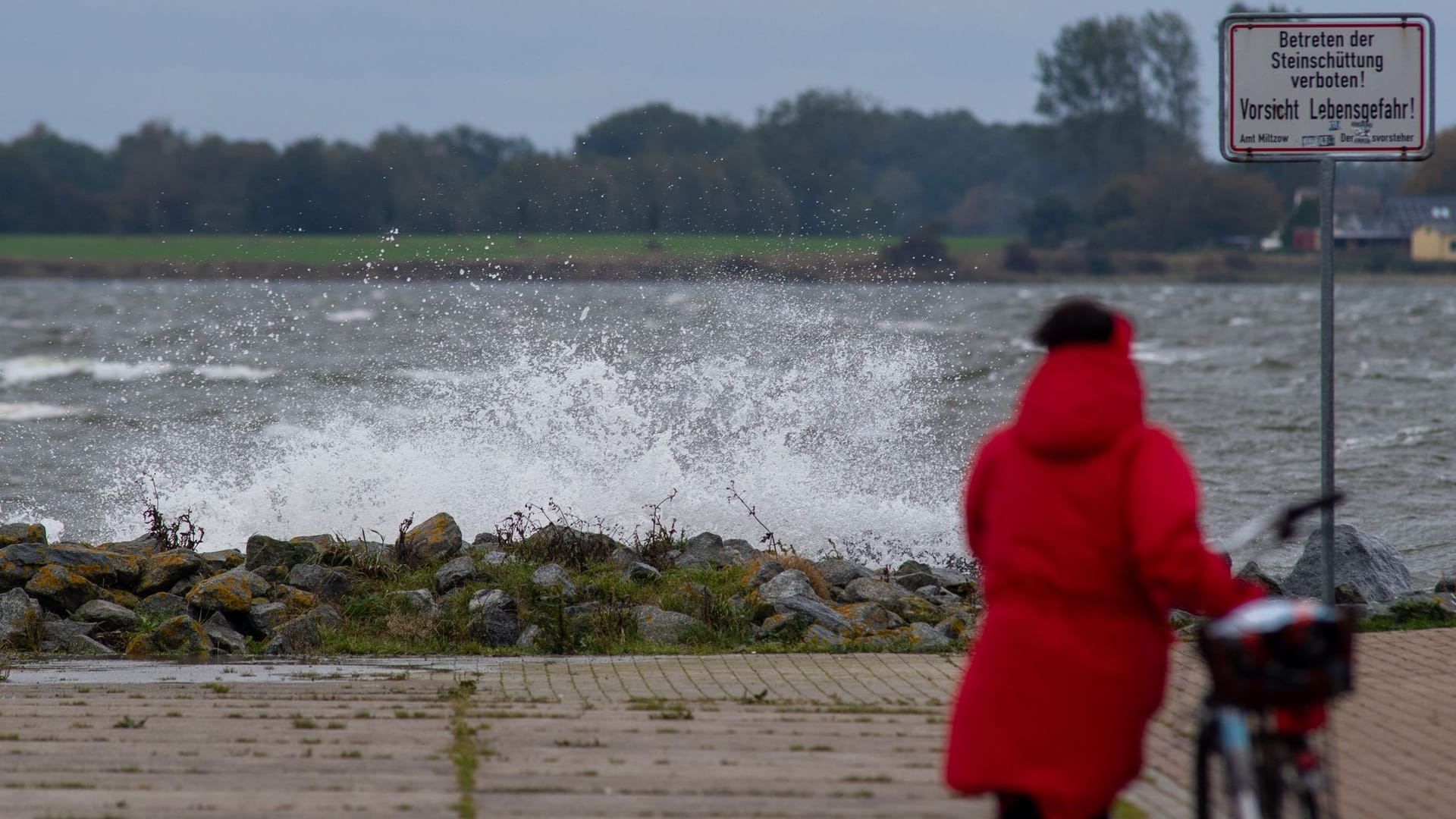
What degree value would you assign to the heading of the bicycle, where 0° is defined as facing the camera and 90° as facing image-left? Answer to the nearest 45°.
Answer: approximately 180°

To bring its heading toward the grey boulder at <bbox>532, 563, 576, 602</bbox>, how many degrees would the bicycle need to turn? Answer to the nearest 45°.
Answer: approximately 45° to its left

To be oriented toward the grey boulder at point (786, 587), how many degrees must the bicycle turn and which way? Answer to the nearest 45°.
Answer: approximately 45° to its left

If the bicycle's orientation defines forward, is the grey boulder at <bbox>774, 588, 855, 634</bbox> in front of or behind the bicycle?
in front

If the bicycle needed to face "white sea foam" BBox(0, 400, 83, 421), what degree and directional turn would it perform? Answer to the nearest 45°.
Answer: approximately 45° to its left

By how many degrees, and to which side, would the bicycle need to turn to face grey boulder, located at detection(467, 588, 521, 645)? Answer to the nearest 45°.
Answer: approximately 45° to its left

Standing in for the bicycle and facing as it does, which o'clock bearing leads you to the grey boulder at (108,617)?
The grey boulder is roughly at 10 o'clock from the bicycle.
